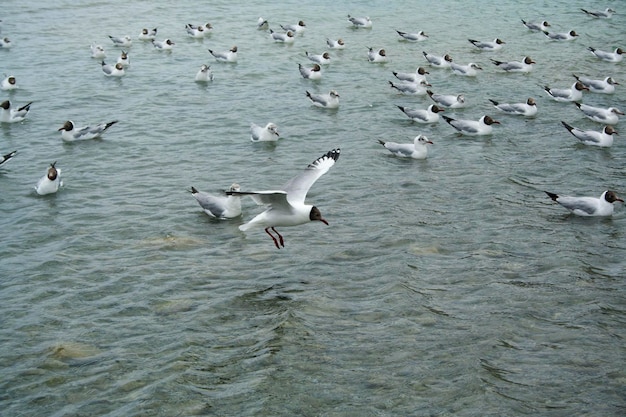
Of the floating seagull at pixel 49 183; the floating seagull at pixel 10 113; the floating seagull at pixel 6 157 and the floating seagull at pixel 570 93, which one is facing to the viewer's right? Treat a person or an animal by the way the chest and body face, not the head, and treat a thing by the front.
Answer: the floating seagull at pixel 570 93

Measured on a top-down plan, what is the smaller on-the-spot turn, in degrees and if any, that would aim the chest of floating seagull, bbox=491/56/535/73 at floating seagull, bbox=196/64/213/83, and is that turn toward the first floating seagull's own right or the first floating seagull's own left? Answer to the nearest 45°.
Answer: approximately 135° to the first floating seagull's own right

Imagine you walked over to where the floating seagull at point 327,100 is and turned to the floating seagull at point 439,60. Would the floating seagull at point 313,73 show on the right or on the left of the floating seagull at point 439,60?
left

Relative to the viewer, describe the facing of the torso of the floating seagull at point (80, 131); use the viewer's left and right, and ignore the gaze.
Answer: facing to the left of the viewer

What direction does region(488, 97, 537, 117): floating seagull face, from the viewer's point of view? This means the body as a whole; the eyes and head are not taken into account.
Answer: to the viewer's right

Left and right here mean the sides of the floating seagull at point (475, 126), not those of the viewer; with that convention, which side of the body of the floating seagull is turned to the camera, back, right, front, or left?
right

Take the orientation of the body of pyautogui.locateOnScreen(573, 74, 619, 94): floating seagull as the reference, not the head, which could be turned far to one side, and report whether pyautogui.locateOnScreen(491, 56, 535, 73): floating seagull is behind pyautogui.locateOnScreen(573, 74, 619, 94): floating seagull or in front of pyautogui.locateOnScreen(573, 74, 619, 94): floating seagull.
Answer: behind

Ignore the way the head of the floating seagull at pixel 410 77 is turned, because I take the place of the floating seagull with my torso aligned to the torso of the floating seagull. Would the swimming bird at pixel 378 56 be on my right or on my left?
on my left

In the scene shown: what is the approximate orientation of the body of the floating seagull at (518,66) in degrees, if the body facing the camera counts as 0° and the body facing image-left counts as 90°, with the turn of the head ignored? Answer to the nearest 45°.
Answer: approximately 270°

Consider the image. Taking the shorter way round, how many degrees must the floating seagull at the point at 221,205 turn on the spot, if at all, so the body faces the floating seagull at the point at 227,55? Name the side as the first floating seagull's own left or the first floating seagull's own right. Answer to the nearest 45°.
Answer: approximately 90° to the first floating seagull's own left

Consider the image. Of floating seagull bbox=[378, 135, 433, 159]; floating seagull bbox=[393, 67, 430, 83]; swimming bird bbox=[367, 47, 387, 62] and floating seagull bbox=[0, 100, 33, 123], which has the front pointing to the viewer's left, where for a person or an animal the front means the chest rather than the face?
floating seagull bbox=[0, 100, 33, 123]

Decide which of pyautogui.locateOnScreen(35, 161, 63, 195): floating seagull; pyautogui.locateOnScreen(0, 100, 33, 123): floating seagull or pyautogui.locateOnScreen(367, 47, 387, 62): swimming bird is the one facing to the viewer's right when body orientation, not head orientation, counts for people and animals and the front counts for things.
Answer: the swimming bird

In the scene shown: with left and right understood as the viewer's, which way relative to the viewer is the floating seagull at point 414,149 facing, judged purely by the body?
facing to the right of the viewer

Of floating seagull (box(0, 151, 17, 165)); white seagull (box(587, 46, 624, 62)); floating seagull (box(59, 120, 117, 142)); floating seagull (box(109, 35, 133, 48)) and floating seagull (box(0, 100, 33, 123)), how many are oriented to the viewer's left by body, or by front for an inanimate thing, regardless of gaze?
3

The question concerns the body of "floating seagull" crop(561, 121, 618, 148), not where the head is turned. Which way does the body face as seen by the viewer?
to the viewer's right

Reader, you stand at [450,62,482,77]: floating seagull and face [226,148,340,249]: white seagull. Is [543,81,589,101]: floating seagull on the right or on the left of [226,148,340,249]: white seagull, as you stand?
left
